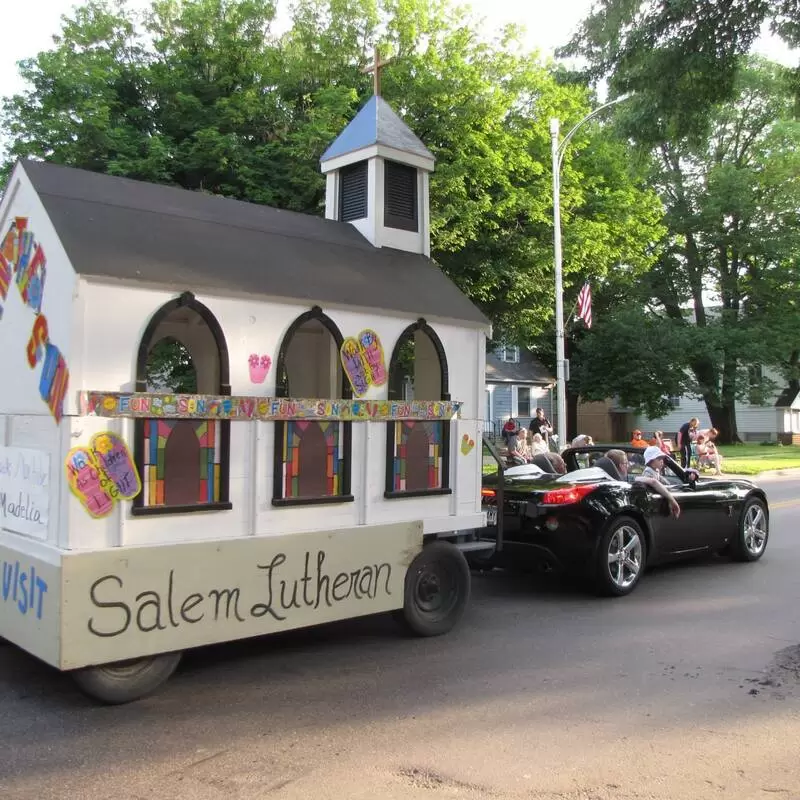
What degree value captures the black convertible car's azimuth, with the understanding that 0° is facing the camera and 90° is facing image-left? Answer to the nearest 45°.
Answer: approximately 225°

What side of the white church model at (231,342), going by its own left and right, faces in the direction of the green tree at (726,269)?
front

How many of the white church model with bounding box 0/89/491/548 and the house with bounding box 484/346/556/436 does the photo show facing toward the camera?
1

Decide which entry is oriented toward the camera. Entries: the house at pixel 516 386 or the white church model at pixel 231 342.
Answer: the house at pixel 516 386

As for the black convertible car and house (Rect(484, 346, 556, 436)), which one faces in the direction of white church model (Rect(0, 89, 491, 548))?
house (Rect(484, 346, 556, 436))

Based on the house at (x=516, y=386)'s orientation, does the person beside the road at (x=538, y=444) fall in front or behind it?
in front

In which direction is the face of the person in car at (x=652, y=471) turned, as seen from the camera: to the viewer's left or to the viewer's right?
to the viewer's right

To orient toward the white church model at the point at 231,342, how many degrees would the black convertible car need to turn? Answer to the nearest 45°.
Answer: approximately 180°

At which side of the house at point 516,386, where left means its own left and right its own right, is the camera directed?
front

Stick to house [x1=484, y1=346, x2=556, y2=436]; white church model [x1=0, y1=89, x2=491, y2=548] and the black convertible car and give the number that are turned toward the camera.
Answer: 1

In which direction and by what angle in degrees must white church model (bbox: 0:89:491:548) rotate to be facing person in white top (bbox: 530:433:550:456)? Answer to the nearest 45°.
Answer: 0° — it already faces them

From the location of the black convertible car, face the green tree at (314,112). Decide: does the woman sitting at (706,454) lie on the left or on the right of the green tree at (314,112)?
right

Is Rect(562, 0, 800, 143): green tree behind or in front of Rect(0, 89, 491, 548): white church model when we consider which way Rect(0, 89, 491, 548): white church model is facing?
in front

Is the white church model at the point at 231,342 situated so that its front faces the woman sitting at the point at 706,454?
yes

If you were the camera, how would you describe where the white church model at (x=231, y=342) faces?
facing away from the viewer and to the right of the viewer

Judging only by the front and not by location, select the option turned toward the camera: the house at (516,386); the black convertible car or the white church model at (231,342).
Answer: the house at (516,386)
